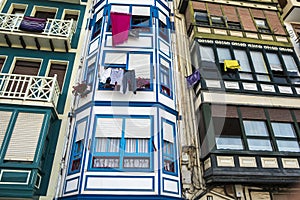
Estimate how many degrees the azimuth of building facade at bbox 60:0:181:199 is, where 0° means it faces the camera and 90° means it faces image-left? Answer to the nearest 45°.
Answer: approximately 0°

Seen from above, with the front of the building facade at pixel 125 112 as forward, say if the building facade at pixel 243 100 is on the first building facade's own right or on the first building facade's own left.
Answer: on the first building facade's own left

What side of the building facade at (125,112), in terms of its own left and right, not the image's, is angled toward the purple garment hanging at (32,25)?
right

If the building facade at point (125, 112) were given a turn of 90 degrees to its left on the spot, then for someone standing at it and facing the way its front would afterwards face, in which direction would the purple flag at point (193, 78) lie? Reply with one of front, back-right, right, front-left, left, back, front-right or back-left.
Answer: front
